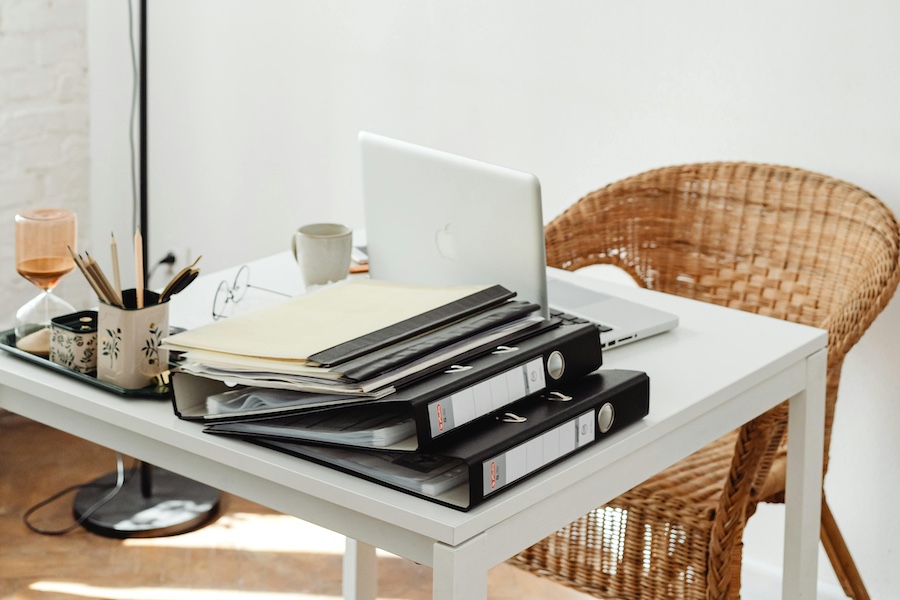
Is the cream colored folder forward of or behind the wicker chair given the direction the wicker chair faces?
forward

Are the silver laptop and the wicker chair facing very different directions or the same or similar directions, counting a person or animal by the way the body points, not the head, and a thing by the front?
very different directions

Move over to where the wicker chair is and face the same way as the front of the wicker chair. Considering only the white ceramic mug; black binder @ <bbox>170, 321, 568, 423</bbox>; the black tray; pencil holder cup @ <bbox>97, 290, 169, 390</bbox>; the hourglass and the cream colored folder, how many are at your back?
0

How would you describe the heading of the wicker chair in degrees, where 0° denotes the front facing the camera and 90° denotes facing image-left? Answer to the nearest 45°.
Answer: approximately 45°

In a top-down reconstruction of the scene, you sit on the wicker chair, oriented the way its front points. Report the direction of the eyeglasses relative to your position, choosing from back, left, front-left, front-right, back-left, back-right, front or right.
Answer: front

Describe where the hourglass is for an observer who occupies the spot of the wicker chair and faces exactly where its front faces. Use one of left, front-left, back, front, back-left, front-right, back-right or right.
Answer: front

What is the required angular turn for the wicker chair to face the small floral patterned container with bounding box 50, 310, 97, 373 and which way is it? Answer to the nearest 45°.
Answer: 0° — it already faces it

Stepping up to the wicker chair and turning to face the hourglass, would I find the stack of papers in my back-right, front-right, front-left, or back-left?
front-left

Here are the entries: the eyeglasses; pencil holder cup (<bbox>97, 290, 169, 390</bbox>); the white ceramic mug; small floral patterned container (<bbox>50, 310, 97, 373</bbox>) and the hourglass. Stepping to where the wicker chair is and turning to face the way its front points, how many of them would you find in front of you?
5

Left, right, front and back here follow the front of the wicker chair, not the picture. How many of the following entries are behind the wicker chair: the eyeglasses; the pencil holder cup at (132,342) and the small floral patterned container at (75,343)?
0

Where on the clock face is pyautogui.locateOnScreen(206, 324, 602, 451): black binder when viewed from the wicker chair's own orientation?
The black binder is roughly at 11 o'clock from the wicker chair.

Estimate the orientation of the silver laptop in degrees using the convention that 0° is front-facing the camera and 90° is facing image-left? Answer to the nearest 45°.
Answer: approximately 225°

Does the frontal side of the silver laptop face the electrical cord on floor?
no
